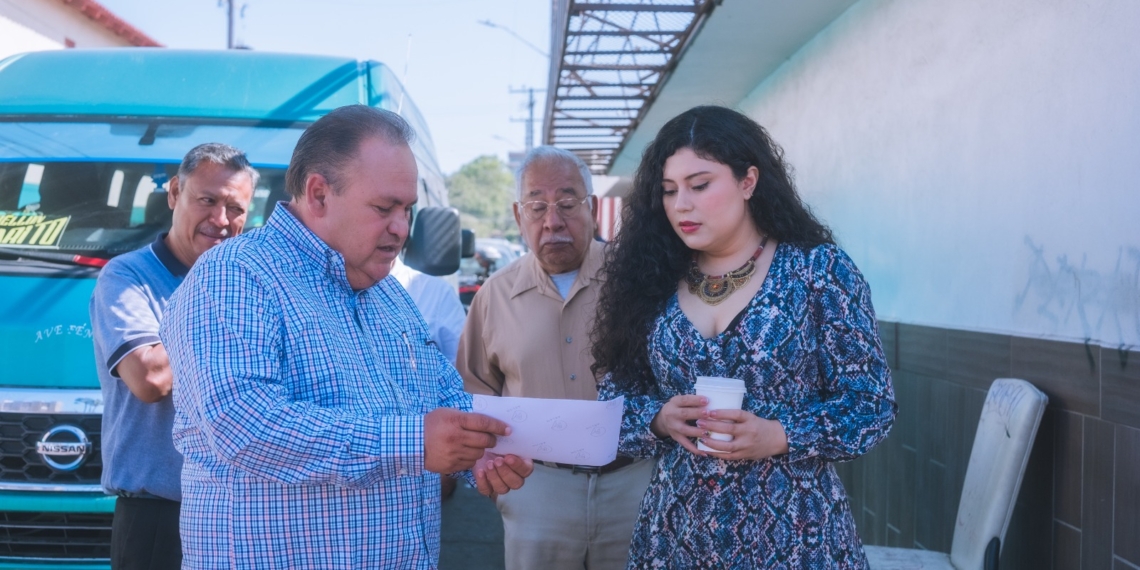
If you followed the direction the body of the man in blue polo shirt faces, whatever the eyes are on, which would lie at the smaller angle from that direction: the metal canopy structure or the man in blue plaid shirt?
the man in blue plaid shirt

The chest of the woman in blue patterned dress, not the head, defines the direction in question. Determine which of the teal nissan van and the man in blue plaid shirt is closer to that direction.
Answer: the man in blue plaid shirt

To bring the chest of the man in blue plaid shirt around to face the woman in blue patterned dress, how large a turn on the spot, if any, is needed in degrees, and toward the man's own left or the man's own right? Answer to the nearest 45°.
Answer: approximately 45° to the man's own left

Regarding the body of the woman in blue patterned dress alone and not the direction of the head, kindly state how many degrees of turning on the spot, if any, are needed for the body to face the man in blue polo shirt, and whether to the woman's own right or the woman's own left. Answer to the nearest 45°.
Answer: approximately 45° to the woman's own right

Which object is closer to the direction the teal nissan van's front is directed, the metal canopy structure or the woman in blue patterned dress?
the woman in blue patterned dress

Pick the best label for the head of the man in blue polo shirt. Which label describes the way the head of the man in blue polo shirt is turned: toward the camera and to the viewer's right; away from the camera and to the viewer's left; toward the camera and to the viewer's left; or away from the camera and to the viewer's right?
toward the camera and to the viewer's right

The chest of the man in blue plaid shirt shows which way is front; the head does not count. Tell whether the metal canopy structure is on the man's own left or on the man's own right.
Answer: on the man's own left

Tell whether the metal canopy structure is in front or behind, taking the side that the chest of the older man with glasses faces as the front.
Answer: behind

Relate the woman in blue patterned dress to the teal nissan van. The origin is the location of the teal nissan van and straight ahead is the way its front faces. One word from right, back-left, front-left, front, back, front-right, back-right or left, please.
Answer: front-left

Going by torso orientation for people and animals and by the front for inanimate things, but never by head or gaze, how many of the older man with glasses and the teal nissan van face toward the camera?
2

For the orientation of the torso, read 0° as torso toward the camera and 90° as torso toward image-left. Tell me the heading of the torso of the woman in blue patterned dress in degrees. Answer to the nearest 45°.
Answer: approximately 45°

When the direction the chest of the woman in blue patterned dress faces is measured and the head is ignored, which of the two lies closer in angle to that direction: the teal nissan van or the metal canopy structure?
the teal nissan van
